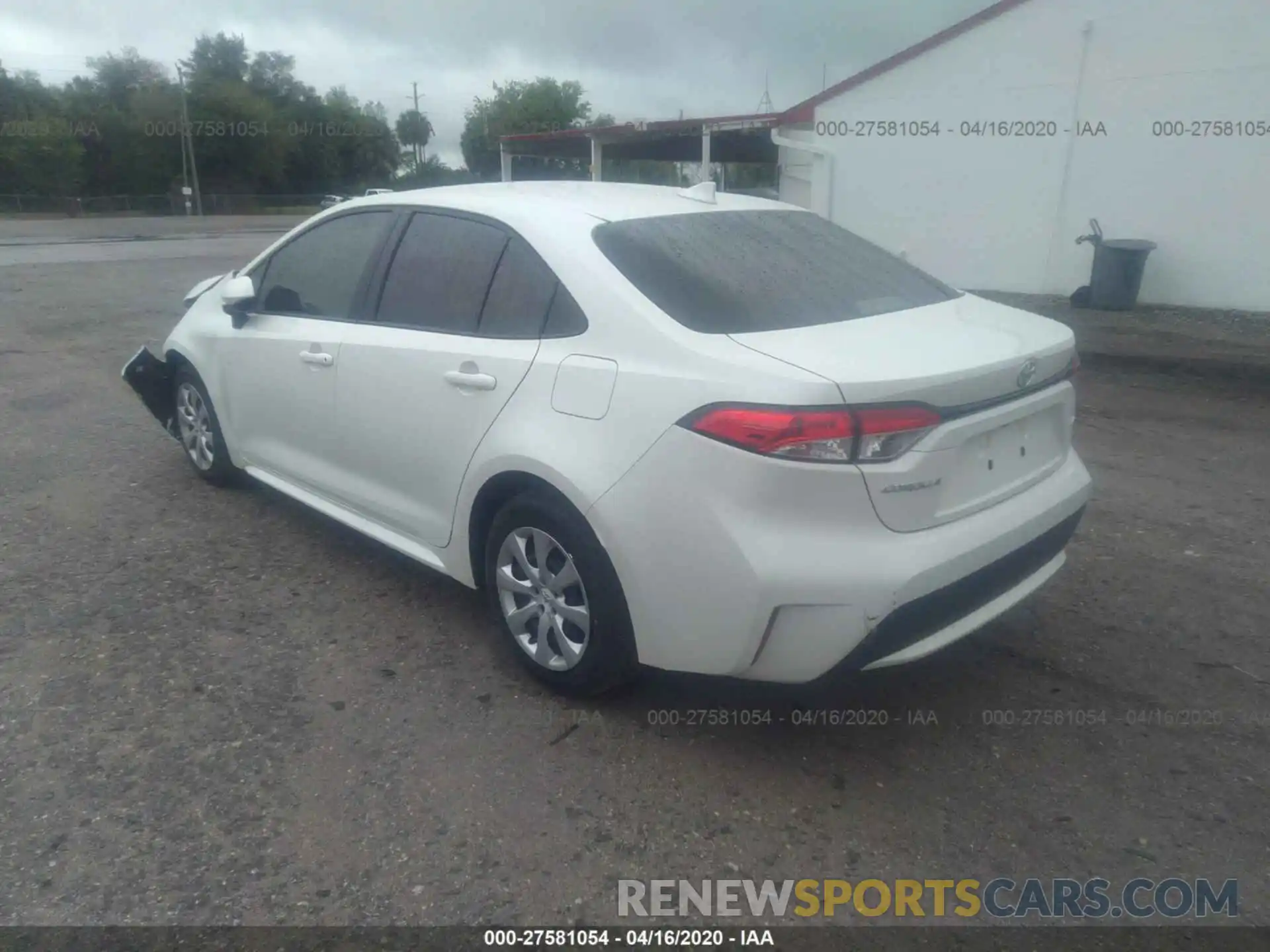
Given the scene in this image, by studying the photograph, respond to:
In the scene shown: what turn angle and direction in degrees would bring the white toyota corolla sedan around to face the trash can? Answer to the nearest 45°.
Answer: approximately 90° to its right

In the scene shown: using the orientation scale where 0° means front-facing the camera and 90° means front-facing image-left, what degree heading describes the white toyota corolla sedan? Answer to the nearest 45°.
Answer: approximately 135°
